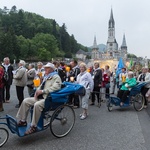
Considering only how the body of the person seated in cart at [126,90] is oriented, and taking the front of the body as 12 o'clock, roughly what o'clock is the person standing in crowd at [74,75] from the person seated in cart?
The person standing in crowd is roughly at 2 o'clock from the person seated in cart.

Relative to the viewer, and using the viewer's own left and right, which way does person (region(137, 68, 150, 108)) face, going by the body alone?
facing the viewer and to the left of the viewer

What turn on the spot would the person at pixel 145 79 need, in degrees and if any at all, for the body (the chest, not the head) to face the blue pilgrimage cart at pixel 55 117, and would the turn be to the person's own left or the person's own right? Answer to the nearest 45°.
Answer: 0° — they already face it

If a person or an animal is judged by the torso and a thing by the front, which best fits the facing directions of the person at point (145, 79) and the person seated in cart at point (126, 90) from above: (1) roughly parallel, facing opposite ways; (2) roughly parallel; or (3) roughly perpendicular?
roughly parallel

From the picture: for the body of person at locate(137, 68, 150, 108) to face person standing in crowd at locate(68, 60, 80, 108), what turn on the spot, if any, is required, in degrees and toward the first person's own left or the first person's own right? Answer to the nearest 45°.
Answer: approximately 45° to the first person's own right

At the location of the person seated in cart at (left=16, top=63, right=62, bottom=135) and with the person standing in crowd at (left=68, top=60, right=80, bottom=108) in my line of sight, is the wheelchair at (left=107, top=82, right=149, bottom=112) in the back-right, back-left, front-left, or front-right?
front-right

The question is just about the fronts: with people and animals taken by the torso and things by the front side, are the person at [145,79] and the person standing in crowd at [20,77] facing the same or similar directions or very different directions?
same or similar directions

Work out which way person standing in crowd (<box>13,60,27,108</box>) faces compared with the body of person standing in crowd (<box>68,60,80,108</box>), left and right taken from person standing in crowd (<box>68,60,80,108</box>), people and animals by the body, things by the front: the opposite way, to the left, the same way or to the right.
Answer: the same way

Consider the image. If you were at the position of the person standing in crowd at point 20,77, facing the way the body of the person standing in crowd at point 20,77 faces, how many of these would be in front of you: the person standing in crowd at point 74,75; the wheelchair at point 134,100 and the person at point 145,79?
0

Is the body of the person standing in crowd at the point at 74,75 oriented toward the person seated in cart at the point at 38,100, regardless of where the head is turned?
no

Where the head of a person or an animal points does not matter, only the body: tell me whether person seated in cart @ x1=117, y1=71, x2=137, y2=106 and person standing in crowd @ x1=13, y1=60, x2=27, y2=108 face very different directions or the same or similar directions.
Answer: same or similar directions
